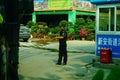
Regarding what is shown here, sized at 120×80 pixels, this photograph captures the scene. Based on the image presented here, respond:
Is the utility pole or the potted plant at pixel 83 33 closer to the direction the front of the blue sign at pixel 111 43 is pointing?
the utility pole

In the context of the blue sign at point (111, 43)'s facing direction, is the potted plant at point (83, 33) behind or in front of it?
behind

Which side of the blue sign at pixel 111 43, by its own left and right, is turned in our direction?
front

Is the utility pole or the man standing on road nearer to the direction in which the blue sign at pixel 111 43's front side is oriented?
the utility pole

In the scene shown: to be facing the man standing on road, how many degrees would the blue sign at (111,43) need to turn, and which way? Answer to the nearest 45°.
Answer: approximately 90° to its right

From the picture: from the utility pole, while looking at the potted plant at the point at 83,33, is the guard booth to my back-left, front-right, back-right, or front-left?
front-right

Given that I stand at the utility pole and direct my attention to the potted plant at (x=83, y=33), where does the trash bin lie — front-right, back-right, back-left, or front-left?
front-right
